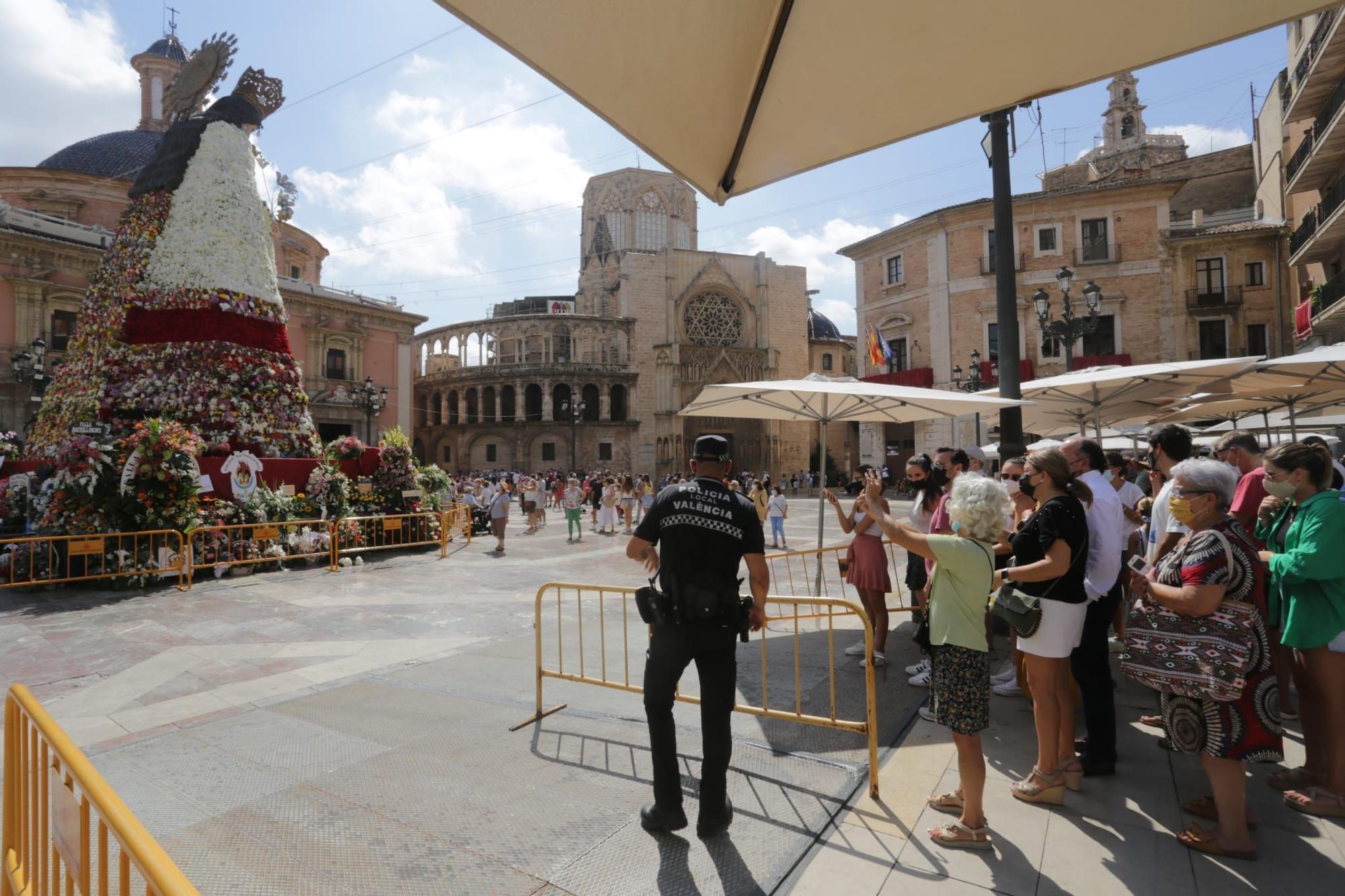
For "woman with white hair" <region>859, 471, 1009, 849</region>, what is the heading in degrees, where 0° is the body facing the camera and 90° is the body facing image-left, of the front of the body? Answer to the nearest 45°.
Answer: approximately 90°

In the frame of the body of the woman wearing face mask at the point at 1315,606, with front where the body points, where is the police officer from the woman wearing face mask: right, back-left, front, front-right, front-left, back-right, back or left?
front-left

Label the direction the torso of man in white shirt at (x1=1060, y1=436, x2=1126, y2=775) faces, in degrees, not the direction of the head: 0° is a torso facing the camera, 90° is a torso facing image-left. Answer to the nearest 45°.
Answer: approximately 90°

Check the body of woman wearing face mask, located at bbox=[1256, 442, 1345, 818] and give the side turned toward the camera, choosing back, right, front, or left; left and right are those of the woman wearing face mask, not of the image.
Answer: left

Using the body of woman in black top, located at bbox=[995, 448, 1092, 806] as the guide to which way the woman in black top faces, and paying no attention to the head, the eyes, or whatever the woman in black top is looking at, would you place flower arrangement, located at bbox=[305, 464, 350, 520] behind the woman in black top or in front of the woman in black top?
in front

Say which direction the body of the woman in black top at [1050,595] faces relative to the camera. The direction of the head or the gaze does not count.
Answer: to the viewer's left

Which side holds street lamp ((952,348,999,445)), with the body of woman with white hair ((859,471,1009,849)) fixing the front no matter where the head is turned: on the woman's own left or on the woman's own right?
on the woman's own right

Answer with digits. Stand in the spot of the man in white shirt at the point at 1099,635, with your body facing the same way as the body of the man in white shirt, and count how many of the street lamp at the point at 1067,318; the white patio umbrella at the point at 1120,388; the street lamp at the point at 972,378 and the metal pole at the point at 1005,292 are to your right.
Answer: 4

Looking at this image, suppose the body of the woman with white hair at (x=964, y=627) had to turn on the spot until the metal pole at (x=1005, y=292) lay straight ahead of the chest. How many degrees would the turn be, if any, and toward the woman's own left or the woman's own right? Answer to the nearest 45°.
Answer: approximately 90° to the woman's own right

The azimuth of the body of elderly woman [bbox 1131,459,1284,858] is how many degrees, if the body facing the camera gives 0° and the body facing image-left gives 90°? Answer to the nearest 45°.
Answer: approximately 90°

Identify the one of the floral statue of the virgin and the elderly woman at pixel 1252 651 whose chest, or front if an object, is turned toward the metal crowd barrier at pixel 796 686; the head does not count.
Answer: the elderly woman

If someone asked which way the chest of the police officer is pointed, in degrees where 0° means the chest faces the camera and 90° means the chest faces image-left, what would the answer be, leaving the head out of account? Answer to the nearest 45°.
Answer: approximately 180°

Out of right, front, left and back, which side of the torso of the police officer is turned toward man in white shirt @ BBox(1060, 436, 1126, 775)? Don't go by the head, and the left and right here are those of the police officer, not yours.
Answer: right
